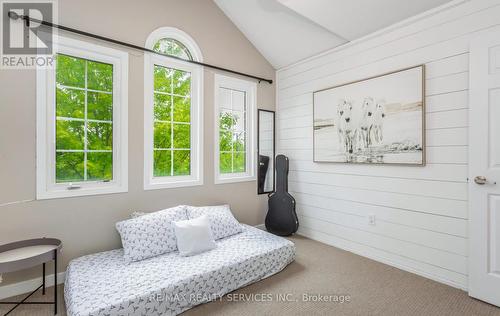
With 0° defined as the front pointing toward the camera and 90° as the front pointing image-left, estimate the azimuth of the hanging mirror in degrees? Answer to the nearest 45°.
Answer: approximately 315°

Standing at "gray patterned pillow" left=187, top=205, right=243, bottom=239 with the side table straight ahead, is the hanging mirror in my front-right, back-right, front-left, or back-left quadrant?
back-right

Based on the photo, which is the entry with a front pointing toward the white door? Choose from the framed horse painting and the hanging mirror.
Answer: the hanging mirror

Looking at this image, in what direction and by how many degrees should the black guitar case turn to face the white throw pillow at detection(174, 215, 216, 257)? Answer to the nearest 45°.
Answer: approximately 45° to its right

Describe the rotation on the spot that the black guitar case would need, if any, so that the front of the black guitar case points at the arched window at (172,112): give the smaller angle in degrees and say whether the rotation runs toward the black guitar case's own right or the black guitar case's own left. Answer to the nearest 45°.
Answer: approximately 45° to the black guitar case's own right

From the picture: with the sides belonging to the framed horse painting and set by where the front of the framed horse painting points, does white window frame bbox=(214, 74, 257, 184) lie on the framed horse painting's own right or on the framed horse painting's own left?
on the framed horse painting's own right

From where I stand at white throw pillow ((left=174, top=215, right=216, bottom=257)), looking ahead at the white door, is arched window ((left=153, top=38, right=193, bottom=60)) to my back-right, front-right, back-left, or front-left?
back-left

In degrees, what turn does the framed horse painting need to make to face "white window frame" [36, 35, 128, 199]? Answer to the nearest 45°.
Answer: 0° — it already faces it
